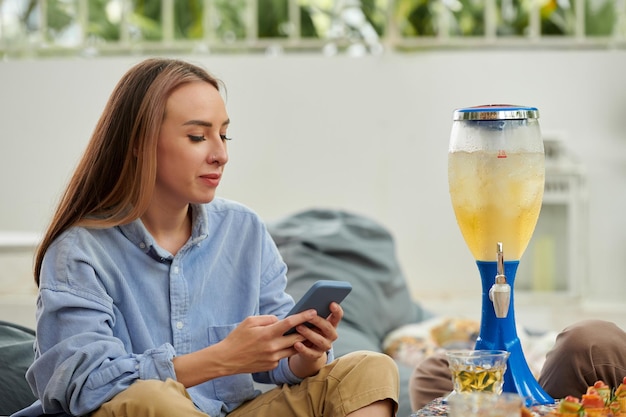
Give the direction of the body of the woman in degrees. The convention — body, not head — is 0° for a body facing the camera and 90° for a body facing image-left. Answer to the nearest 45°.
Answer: approximately 315°

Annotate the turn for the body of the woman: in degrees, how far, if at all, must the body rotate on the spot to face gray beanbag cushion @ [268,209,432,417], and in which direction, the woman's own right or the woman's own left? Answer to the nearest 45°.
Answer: approximately 135° to the woman's own left
